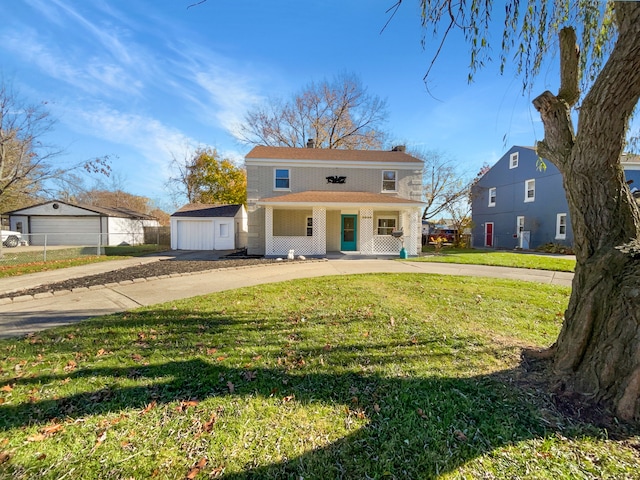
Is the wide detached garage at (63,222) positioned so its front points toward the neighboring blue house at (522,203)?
no

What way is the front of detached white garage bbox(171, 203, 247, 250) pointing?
toward the camera

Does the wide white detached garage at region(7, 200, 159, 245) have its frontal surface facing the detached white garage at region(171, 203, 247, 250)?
no

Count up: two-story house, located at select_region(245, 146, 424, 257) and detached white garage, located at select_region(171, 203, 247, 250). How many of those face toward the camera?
2

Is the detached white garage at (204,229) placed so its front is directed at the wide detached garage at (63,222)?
no

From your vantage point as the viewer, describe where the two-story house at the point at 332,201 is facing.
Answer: facing the viewer

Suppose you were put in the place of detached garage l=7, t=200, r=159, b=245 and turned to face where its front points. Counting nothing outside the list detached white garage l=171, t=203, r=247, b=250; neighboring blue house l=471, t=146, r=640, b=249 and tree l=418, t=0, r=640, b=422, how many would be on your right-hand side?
0

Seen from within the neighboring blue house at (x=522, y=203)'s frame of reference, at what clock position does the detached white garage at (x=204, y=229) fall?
The detached white garage is roughly at 3 o'clock from the neighboring blue house.

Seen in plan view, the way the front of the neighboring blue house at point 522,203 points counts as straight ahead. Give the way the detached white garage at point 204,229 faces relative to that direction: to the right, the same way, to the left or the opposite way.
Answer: the same way

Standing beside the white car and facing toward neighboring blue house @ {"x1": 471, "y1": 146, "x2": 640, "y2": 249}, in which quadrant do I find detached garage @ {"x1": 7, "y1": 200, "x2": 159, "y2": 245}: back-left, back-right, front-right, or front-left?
front-left

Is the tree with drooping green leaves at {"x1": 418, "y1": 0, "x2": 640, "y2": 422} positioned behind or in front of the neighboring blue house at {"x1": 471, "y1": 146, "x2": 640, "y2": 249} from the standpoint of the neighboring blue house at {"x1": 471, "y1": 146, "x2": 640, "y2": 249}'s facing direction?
in front

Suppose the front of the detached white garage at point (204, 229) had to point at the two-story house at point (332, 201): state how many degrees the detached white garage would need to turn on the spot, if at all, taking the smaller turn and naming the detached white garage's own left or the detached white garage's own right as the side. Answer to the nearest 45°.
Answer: approximately 45° to the detached white garage's own left

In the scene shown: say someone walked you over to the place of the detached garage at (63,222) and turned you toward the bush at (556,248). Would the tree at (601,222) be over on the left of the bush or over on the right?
right

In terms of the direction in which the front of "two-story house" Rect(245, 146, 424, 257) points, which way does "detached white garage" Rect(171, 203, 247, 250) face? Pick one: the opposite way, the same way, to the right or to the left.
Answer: the same way

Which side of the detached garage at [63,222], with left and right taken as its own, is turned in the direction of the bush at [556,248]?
left
